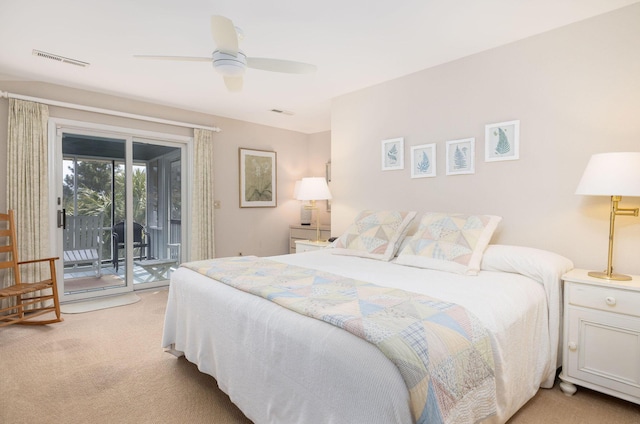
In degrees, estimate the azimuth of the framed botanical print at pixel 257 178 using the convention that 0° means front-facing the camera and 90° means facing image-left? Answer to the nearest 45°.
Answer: approximately 315°

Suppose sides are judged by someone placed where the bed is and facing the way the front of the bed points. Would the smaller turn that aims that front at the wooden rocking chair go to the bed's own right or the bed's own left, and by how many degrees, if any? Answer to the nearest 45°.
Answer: approximately 45° to the bed's own right

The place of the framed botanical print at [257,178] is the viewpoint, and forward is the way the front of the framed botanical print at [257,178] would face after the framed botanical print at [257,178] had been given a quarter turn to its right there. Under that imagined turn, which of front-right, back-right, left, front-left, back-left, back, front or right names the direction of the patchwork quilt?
front-left

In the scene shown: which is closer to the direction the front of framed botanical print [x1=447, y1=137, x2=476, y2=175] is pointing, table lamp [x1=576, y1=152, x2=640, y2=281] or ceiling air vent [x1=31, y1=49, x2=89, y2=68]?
the ceiling air vent

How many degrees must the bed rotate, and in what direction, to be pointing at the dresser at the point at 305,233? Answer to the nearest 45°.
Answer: approximately 135° to its right

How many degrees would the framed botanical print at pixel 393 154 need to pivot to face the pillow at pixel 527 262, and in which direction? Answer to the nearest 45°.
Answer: approximately 90° to its left
